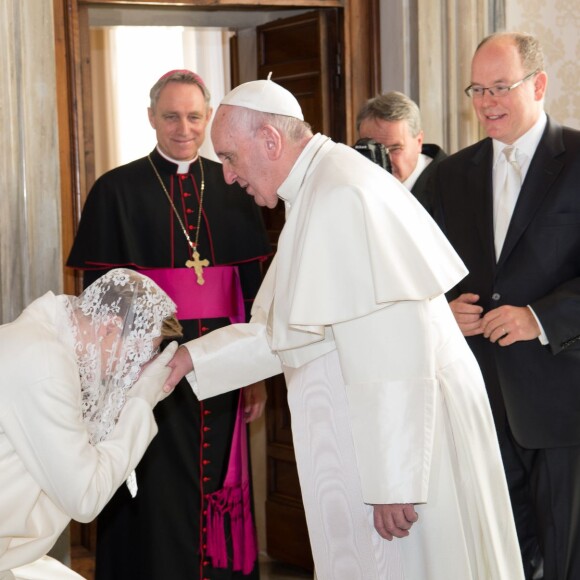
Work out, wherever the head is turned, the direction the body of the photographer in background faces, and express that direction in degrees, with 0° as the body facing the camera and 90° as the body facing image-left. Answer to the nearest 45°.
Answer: approximately 45°

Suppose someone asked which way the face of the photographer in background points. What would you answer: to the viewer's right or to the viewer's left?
to the viewer's left

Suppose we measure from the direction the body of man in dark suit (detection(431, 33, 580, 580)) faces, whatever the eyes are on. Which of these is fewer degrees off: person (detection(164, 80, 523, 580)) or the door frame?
the person

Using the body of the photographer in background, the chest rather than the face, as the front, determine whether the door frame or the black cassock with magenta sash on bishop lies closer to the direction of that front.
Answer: the black cassock with magenta sash on bishop

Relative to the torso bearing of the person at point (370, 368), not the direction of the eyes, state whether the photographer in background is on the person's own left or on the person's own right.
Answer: on the person's own right

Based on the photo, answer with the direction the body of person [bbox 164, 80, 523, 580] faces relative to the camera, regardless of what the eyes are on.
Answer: to the viewer's left

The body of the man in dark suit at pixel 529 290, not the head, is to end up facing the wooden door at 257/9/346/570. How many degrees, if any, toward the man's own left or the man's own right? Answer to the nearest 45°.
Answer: approximately 90° to the man's own right

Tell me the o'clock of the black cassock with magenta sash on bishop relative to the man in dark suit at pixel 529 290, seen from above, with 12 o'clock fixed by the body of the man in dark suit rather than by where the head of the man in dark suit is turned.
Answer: The black cassock with magenta sash on bishop is roughly at 2 o'clock from the man in dark suit.

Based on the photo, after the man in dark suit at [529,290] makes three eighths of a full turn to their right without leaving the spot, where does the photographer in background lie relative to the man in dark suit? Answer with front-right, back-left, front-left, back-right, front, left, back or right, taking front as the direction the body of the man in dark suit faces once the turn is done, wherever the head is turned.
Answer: front-left

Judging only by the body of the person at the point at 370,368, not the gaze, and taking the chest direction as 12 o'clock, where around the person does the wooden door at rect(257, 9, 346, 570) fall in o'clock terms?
The wooden door is roughly at 3 o'clock from the person.

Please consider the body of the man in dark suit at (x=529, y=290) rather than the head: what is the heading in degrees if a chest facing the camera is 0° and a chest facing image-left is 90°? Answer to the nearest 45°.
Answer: approximately 45°

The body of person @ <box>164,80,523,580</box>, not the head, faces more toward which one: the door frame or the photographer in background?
the door frame

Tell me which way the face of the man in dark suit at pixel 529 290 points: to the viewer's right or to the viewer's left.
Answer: to the viewer's left
